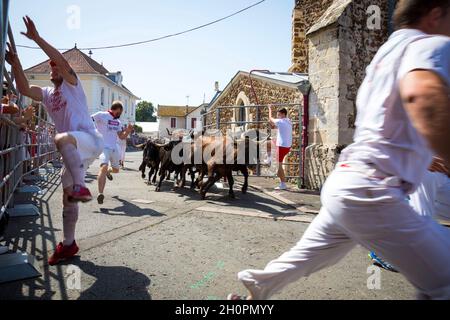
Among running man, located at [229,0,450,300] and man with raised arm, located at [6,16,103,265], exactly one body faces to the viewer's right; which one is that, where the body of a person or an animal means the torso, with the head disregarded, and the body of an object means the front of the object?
the running man

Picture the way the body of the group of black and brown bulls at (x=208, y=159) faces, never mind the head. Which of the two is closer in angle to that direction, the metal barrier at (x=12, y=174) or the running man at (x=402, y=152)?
the metal barrier

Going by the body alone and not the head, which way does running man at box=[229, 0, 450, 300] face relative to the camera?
to the viewer's right
